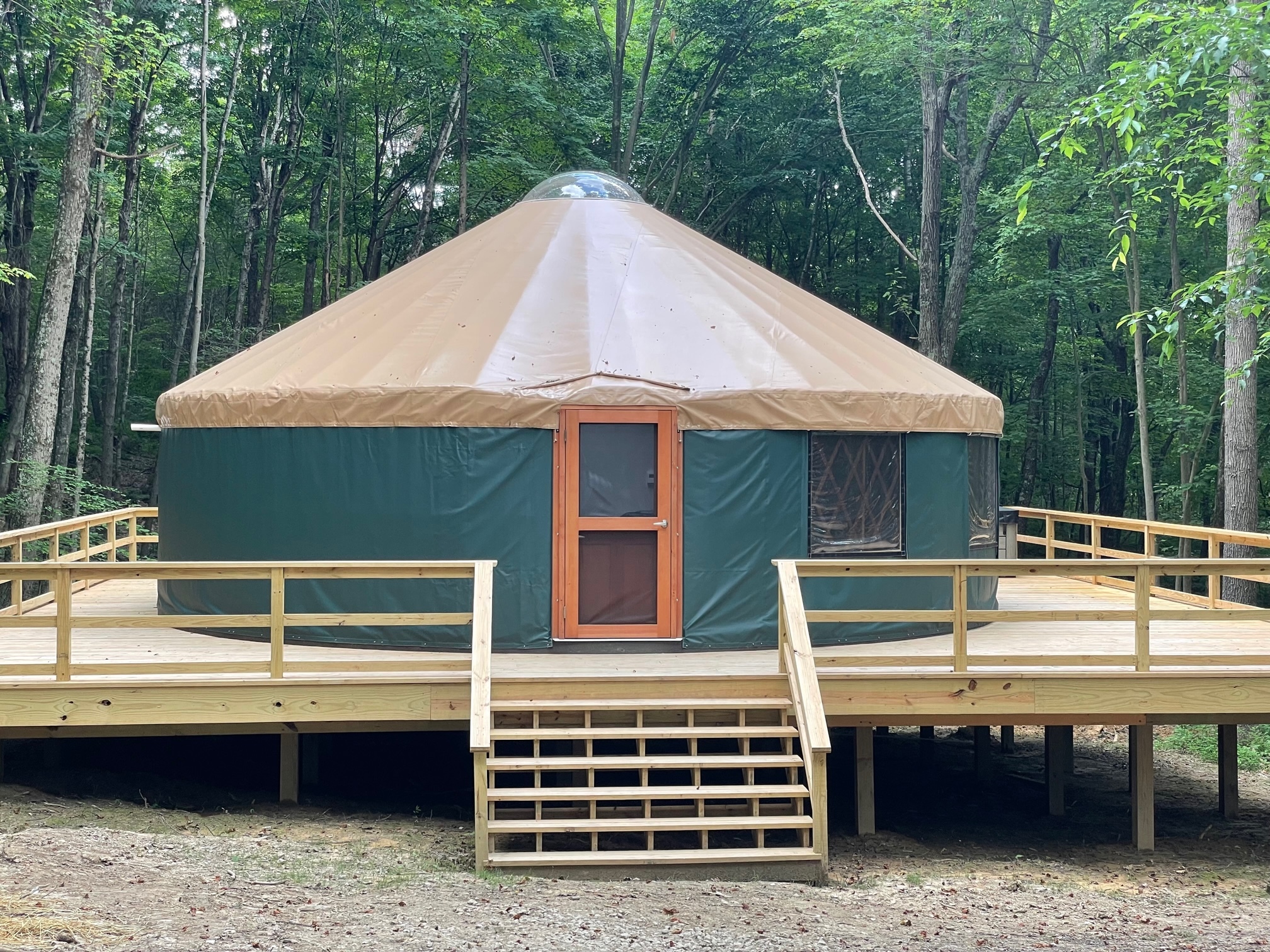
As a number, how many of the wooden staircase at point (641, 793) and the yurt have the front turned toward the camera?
2

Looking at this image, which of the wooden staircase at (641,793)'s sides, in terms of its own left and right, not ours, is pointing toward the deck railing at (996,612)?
left

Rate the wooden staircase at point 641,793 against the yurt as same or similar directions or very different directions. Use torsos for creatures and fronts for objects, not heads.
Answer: same or similar directions

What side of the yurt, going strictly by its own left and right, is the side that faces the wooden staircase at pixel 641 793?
front

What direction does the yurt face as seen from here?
toward the camera

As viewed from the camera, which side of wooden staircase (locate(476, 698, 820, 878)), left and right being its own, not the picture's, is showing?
front

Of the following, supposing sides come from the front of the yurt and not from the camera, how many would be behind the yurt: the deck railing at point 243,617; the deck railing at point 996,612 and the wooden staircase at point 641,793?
0

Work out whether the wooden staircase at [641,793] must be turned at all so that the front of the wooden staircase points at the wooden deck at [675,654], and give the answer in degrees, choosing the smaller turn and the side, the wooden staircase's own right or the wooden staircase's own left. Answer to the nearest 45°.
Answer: approximately 180°
